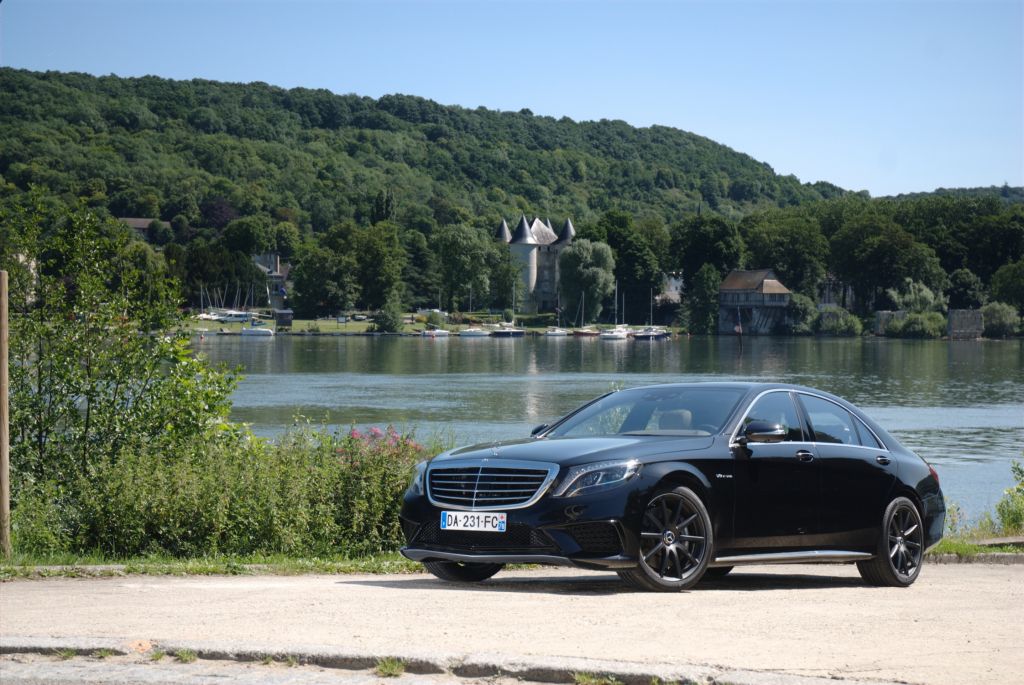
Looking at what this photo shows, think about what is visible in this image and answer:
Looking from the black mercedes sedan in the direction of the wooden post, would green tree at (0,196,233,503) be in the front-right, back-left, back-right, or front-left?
front-right

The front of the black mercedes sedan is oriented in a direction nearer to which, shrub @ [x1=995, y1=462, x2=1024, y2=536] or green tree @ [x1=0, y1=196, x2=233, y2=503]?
the green tree

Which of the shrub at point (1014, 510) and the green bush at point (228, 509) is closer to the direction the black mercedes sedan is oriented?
the green bush

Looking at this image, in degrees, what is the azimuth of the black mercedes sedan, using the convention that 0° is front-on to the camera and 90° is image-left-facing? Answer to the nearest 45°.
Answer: approximately 45°

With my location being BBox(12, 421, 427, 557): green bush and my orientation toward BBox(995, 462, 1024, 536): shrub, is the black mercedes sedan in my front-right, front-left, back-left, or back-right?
front-right

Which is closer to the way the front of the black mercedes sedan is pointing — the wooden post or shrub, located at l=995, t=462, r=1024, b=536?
the wooden post

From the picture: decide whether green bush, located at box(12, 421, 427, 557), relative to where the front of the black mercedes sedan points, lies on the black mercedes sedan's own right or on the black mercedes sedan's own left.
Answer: on the black mercedes sedan's own right

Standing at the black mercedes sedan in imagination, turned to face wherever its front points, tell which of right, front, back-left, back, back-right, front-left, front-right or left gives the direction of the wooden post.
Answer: front-right

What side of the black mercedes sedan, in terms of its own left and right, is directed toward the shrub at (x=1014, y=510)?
back

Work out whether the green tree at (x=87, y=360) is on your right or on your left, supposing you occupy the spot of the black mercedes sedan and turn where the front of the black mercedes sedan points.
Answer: on your right
